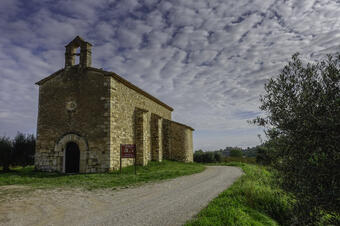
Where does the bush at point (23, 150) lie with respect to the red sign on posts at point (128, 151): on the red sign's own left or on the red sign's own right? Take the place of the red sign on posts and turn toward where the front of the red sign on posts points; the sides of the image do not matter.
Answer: on the red sign's own right

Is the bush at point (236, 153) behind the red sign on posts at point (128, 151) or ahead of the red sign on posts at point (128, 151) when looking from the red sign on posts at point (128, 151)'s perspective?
behind

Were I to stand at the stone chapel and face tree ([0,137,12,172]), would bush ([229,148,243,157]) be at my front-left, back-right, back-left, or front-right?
back-right

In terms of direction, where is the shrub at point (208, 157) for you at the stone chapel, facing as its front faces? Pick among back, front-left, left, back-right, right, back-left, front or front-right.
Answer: back

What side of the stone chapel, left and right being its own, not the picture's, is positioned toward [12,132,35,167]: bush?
right

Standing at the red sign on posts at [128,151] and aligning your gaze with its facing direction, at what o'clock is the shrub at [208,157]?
The shrub is roughly at 7 o'clock from the red sign on posts.

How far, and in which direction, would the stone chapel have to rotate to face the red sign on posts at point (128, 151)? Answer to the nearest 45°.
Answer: approximately 90° to its left

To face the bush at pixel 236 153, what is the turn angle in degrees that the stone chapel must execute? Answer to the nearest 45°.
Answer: approximately 180°

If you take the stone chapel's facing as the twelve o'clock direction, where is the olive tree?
The olive tree is roughly at 10 o'clock from the stone chapel.

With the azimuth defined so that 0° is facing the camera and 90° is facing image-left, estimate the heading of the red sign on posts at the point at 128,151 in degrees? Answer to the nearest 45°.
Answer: approximately 0°
